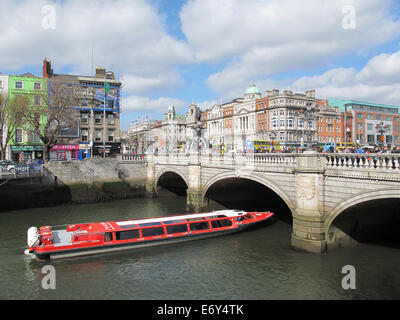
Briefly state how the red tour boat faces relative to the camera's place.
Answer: facing away from the viewer and to the right of the viewer
